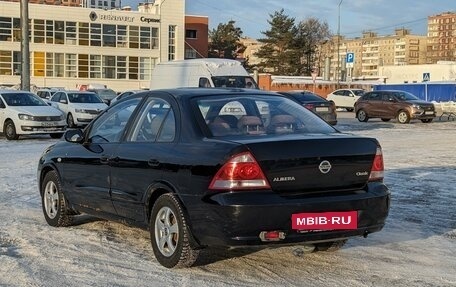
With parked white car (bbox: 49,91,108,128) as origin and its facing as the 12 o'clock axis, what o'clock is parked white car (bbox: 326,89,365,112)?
parked white car (bbox: 326,89,365,112) is roughly at 9 o'clock from parked white car (bbox: 49,91,108,128).

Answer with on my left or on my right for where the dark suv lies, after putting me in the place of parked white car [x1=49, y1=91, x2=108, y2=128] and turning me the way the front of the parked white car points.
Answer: on my left

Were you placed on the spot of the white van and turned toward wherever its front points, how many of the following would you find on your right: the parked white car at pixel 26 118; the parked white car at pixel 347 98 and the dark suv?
1

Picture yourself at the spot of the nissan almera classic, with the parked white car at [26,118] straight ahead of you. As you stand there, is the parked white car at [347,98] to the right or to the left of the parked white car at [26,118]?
right

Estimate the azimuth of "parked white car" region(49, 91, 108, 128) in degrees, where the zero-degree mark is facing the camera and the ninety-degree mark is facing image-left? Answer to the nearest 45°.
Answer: approximately 315°

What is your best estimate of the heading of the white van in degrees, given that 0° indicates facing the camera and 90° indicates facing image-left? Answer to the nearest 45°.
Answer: approximately 315°

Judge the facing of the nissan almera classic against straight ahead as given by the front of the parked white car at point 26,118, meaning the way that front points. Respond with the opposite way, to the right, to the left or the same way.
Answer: the opposite way

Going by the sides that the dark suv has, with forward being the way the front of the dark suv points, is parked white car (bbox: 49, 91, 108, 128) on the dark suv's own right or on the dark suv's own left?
on the dark suv's own right

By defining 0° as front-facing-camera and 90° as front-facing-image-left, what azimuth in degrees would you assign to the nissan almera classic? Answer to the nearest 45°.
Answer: approximately 135°

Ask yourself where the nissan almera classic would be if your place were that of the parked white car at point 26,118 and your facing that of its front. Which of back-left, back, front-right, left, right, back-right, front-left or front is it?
front-right

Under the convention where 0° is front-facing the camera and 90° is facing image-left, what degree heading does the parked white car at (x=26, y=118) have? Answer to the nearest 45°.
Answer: approximately 315°

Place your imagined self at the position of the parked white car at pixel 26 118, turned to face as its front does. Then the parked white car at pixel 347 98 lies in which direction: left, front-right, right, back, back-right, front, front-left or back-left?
left

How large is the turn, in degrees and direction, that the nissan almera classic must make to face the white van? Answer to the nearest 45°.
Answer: approximately 45° to its right

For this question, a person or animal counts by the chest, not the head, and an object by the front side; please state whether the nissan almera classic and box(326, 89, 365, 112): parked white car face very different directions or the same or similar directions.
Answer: very different directions

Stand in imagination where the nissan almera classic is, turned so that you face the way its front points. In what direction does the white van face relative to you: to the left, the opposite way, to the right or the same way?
the opposite way

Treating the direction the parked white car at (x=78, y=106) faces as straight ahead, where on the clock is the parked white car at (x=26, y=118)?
the parked white car at (x=26, y=118) is roughly at 2 o'clock from the parked white car at (x=78, y=106).

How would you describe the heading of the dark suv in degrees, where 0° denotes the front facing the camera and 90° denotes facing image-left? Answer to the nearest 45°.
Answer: approximately 315°
